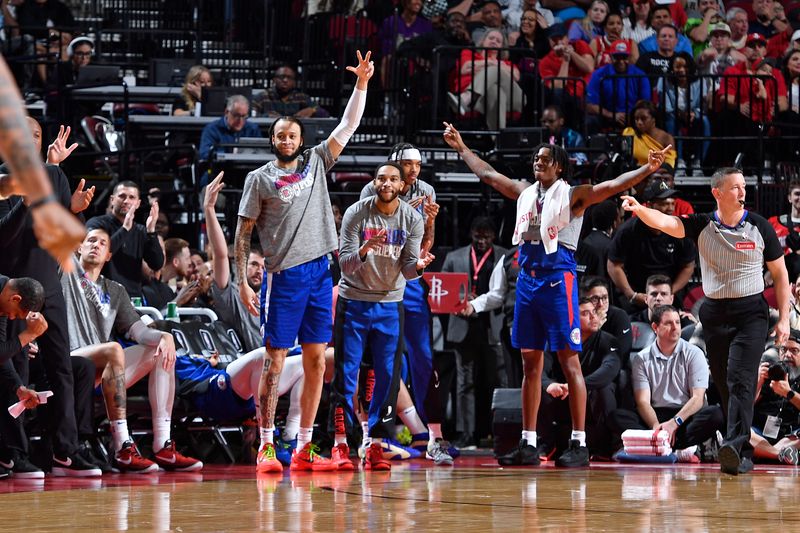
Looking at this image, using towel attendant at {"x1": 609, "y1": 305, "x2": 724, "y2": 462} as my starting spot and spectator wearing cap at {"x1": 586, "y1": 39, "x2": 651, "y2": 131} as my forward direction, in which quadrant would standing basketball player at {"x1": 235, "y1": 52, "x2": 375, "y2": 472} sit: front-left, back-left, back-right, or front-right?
back-left

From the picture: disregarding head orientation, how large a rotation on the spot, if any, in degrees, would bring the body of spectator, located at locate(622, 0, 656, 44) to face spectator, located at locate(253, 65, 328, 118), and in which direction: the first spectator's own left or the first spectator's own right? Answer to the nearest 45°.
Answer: approximately 45° to the first spectator's own right

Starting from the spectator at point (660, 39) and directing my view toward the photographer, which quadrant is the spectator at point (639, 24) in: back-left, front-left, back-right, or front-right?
back-right

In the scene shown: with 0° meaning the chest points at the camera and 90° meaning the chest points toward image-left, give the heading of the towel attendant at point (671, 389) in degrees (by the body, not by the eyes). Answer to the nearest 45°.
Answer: approximately 0°

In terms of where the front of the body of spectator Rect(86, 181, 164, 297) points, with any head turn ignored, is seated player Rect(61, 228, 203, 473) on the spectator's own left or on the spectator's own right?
on the spectator's own right

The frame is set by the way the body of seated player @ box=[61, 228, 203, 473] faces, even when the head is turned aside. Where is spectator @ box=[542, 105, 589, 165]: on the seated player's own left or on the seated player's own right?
on the seated player's own left

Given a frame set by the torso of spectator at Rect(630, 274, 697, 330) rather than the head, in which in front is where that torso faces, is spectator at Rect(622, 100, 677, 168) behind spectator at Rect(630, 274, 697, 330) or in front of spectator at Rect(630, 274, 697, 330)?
behind

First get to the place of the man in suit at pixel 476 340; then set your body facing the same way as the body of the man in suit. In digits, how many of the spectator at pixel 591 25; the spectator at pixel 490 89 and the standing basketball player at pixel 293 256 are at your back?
2

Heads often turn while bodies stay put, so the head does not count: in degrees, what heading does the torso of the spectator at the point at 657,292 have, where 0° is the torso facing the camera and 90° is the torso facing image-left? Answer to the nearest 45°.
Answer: approximately 0°

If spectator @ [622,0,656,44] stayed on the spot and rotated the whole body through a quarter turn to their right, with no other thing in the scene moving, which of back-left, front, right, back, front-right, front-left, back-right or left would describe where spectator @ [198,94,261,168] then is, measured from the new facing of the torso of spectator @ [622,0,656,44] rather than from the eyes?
front-left

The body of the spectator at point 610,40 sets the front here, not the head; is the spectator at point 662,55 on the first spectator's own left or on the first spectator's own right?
on the first spectator's own left

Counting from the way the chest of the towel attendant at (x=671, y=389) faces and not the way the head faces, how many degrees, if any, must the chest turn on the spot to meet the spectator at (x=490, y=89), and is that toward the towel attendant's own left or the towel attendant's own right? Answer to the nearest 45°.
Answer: approximately 135° to the towel attendant's own right
